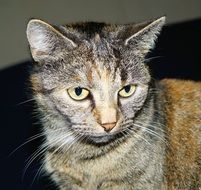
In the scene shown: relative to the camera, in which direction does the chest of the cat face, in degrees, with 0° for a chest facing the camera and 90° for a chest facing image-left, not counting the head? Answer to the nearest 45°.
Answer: approximately 45°
